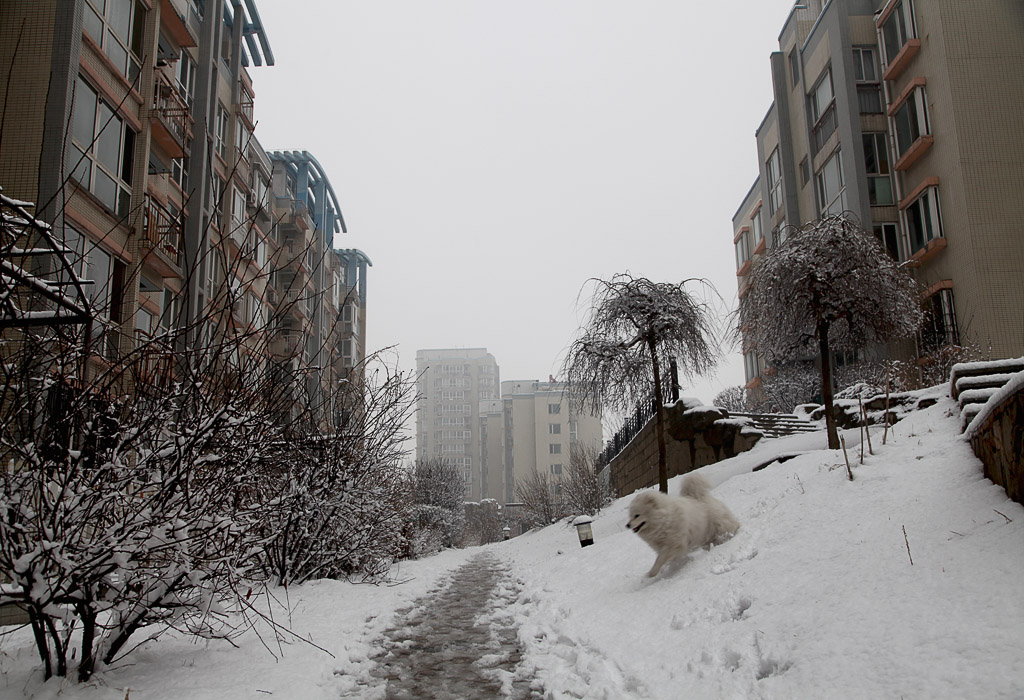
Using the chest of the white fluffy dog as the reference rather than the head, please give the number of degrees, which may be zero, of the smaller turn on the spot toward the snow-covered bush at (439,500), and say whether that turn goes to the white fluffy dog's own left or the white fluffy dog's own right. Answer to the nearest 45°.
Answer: approximately 45° to the white fluffy dog's own right

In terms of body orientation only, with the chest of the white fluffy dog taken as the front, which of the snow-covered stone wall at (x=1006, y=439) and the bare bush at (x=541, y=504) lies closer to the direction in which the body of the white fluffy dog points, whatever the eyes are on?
the bare bush

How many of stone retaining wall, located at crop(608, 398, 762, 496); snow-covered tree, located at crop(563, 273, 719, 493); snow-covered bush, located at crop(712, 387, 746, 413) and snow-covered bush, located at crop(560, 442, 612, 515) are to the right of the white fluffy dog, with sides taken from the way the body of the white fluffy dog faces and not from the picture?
4

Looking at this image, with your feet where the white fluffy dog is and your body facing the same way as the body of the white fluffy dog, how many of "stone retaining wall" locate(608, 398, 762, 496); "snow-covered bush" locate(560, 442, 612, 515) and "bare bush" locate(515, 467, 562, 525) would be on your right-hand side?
3

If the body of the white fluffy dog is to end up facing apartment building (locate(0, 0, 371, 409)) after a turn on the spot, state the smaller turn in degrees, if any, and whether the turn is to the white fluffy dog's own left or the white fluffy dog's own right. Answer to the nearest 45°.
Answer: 0° — it already faces it

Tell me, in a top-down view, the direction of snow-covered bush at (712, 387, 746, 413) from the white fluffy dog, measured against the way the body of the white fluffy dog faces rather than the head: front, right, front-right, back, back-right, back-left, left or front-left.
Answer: right

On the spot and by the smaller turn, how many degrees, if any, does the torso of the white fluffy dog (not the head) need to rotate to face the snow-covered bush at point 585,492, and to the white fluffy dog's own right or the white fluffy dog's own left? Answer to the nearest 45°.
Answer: approximately 90° to the white fluffy dog's own right

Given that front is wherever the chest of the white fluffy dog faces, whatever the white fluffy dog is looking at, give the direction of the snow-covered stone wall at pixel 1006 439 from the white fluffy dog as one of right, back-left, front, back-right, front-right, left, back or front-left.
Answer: back-left

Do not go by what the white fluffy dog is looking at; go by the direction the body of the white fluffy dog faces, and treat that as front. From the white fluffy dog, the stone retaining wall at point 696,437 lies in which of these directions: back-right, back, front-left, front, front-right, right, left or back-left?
right

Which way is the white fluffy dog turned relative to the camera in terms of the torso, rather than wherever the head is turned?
to the viewer's left

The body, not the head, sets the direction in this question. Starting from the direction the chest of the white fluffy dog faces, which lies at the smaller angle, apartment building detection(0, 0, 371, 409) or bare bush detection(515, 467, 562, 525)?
the apartment building

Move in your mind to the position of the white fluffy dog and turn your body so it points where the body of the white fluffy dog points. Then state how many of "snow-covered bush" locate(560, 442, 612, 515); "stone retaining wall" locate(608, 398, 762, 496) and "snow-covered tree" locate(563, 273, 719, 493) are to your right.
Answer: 3

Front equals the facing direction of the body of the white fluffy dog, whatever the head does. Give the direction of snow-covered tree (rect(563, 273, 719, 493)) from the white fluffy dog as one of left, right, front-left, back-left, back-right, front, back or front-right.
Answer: right

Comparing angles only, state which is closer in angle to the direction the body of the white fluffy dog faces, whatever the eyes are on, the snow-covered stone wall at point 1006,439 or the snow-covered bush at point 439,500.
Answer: the snow-covered bush
